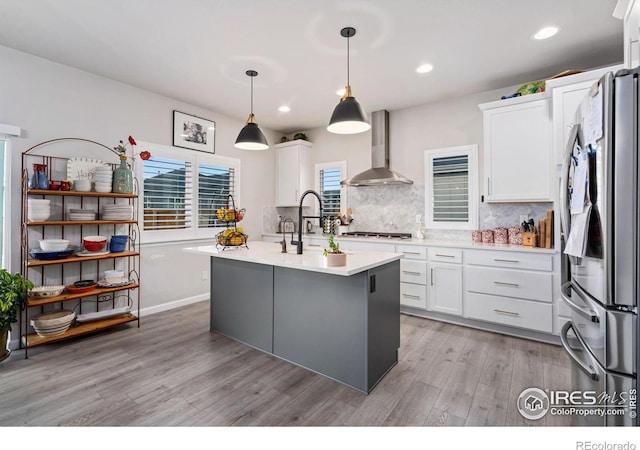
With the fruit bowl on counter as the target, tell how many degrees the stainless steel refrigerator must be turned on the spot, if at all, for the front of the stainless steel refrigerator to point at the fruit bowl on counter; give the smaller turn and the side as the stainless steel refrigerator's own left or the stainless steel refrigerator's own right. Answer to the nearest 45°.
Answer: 0° — it already faces it

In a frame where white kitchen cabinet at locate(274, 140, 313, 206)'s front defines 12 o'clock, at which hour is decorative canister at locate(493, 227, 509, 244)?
The decorative canister is roughly at 9 o'clock from the white kitchen cabinet.

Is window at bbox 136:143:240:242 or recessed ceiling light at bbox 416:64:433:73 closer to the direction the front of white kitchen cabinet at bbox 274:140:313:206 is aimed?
the window

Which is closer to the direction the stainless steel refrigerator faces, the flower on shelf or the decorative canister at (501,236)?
the flower on shelf

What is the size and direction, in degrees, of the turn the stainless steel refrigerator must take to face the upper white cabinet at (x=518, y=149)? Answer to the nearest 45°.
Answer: approximately 90° to its right

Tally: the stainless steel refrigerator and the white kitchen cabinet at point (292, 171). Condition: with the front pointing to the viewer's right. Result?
0

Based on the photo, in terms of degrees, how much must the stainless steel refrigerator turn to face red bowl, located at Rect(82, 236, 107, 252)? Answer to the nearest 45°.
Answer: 0° — it already faces it

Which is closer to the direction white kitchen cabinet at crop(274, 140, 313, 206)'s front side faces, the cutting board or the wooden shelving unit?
the wooden shelving unit

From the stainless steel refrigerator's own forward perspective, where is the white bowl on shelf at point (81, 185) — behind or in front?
in front

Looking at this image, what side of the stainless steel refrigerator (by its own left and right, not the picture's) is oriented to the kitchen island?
front

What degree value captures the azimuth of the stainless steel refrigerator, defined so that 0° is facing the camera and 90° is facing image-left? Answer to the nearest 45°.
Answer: approximately 90°

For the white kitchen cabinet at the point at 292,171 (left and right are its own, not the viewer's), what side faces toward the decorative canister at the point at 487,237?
left

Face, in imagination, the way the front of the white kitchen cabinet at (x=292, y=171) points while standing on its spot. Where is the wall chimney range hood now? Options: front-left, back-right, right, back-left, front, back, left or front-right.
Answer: left

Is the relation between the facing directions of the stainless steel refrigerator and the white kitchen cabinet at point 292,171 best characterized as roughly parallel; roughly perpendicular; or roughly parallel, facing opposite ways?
roughly perpendicular

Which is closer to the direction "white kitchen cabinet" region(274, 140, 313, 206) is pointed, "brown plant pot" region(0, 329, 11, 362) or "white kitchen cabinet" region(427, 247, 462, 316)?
the brown plant pot

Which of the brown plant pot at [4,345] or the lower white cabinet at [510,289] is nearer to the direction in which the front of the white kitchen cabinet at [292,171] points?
the brown plant pot

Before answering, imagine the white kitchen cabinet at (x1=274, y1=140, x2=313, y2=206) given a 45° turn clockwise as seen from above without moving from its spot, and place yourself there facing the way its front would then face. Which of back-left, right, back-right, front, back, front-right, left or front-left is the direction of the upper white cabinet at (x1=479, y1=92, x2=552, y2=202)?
back-left
